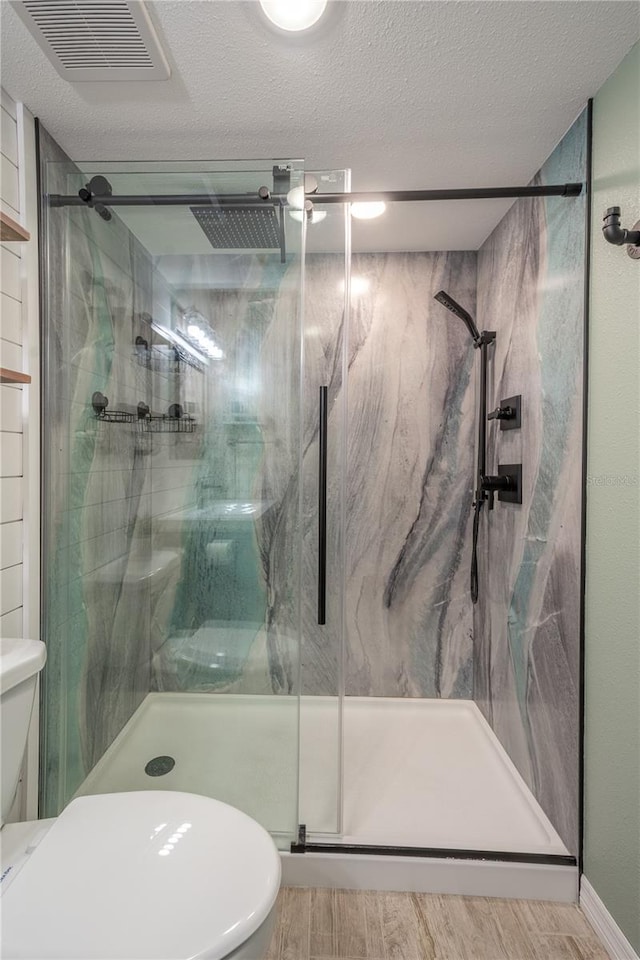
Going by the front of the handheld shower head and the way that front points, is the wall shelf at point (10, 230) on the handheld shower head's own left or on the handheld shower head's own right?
on the handheld shower head's own left

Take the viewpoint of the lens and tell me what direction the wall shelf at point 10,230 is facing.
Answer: facing to the right of the viewer

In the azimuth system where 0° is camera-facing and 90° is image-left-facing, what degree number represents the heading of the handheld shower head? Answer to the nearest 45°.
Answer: approximately 90°

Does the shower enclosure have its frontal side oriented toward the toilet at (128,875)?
yes

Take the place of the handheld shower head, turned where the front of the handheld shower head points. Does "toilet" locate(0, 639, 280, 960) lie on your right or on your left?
on your left

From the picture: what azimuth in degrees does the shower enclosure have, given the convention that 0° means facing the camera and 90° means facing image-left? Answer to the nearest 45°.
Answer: approximately 0°
